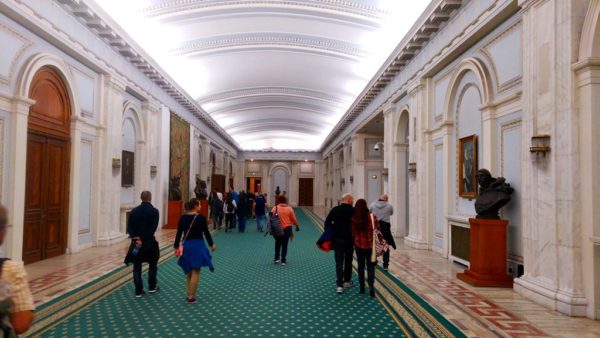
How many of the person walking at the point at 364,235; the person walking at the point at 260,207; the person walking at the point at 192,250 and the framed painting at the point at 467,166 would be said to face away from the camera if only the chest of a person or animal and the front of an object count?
3

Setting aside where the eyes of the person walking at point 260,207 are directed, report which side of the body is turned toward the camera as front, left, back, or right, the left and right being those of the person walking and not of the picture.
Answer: back

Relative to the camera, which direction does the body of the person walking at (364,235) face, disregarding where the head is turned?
away from the camera

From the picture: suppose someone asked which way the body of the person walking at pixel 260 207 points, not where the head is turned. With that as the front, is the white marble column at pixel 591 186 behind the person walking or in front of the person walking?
behind

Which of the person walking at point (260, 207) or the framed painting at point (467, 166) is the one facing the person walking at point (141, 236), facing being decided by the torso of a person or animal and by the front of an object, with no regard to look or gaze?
the framed painting

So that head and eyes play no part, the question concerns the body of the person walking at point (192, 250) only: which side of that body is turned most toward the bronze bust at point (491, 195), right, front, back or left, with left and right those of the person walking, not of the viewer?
right

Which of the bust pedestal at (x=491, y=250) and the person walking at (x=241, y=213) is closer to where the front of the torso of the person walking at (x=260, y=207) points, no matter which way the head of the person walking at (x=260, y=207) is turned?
the person walking

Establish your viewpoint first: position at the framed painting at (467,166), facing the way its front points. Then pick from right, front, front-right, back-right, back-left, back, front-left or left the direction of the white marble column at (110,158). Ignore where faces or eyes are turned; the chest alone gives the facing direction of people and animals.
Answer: front-right

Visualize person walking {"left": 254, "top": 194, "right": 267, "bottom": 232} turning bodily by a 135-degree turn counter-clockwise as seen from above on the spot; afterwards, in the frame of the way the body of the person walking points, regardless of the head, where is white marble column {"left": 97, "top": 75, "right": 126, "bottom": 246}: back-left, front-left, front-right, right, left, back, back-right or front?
front

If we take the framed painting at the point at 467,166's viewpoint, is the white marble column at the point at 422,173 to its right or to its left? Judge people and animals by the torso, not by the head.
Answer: on its right

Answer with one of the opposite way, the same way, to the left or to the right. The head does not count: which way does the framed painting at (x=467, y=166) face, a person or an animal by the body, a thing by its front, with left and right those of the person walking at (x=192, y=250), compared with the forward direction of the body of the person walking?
to the left

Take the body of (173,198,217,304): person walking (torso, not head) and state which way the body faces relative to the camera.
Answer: away from the camera

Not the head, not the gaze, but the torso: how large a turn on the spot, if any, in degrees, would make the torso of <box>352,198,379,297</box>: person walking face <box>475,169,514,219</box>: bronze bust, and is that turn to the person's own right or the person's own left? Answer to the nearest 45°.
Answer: approximately 45° to the person's own right

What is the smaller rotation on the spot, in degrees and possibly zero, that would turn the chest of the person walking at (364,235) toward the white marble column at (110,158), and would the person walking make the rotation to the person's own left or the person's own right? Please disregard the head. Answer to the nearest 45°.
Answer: approximately 45° to the person's own left

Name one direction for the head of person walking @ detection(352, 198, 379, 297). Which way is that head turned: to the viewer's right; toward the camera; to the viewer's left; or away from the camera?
away from the camera
